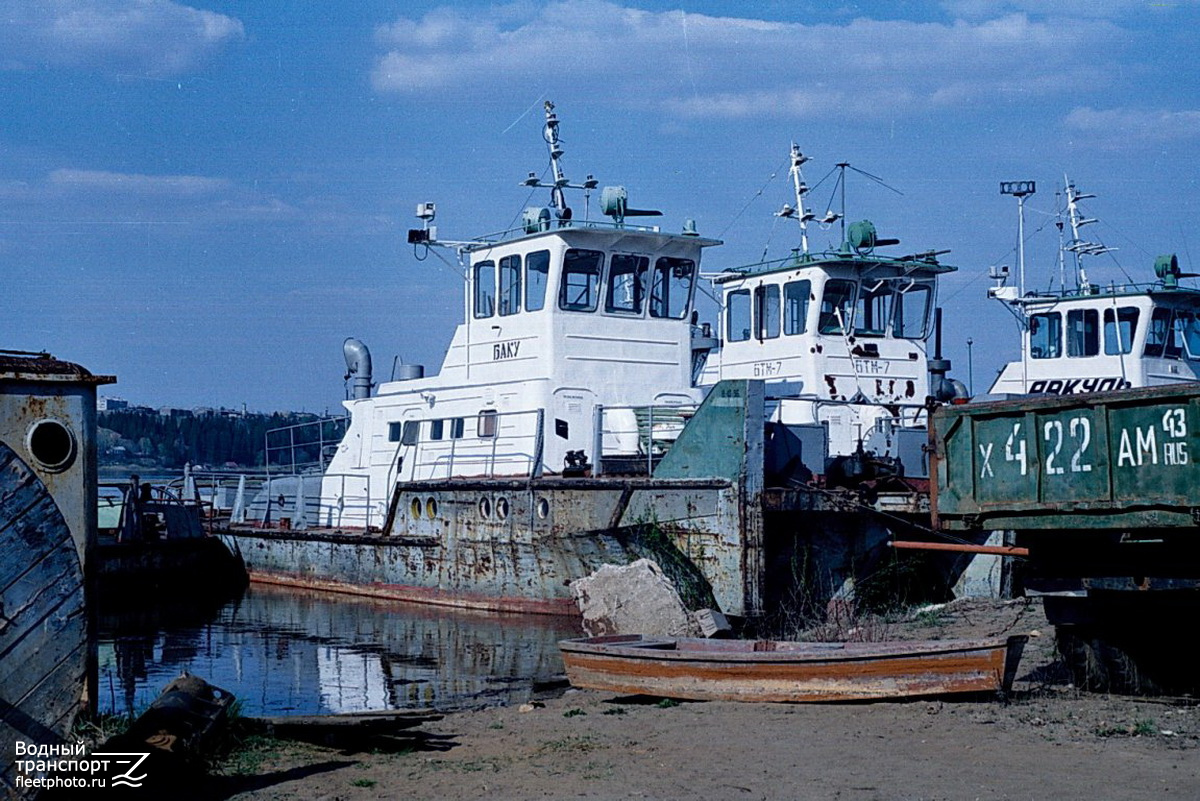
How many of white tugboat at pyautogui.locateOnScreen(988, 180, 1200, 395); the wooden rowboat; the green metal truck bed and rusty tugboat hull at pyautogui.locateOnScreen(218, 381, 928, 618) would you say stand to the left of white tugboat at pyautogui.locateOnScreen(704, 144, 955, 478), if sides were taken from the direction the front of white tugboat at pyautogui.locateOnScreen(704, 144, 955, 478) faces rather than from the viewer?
1

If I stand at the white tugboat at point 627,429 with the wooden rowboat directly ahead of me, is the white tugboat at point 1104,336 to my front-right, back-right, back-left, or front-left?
back-left

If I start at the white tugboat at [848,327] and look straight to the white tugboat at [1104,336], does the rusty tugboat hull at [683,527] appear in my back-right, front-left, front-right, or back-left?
back-right

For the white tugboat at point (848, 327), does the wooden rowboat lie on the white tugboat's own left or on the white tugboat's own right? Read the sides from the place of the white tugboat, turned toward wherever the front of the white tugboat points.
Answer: on the white tugboat's own right

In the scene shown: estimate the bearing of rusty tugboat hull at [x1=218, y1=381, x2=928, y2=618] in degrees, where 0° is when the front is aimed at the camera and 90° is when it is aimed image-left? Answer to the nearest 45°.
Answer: approximately 315°

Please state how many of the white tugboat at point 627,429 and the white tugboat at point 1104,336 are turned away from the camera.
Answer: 0

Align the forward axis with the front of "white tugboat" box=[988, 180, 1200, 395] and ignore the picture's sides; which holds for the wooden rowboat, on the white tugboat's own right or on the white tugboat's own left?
on the white tugboat's own right

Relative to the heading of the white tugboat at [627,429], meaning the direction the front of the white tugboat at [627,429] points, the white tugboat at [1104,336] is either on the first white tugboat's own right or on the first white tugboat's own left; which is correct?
on the first white tugboat's own left
